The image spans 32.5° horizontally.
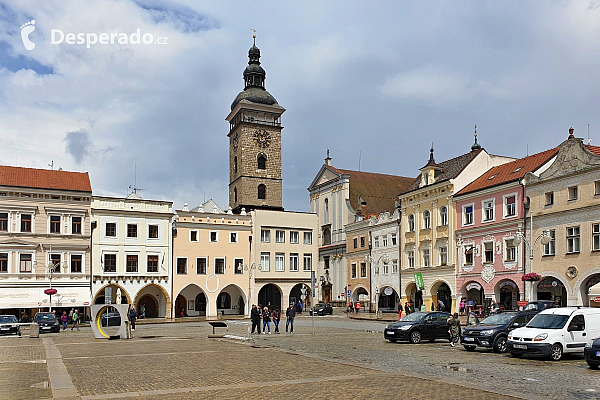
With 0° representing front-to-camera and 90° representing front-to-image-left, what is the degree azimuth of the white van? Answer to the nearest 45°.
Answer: approximately 45°

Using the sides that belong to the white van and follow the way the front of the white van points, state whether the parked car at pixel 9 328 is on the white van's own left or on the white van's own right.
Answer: on the white van's own right

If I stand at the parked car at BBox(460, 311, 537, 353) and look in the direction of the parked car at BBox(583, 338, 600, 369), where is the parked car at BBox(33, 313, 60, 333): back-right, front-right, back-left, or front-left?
back-right

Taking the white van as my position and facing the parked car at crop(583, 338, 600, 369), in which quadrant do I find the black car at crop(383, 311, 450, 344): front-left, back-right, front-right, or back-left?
back-right

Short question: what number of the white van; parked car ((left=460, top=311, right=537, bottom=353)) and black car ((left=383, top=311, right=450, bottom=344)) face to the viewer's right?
0

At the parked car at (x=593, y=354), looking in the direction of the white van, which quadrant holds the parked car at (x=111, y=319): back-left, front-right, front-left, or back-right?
front-left

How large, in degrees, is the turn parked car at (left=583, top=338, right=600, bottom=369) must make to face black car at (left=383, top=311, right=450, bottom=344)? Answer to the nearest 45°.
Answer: approximately 90° to its right

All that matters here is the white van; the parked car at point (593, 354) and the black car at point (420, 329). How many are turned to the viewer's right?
0

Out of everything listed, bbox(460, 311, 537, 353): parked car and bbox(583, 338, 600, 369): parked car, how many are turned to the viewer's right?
0
